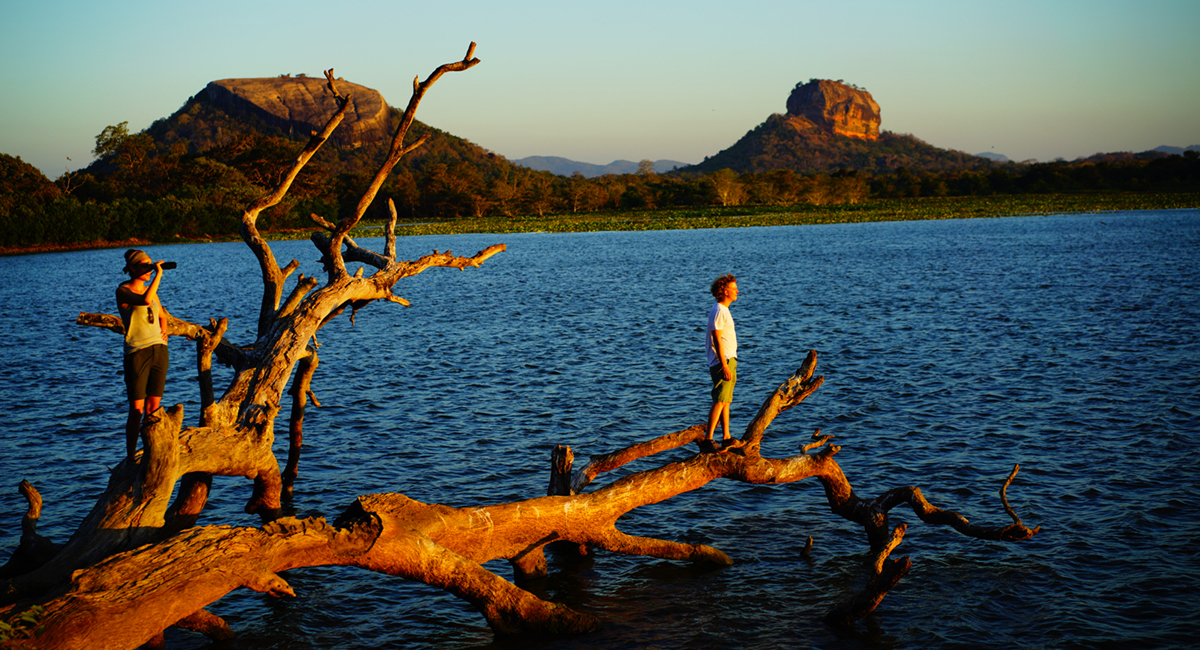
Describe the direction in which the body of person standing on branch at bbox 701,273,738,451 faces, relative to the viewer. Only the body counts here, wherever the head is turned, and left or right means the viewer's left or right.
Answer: facing to the right of the viewer

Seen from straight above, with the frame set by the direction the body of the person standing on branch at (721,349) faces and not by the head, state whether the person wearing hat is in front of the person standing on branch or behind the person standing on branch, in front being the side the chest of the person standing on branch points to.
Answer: behind
